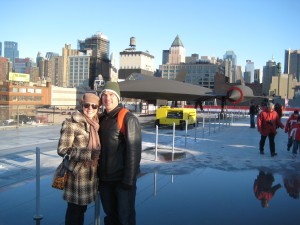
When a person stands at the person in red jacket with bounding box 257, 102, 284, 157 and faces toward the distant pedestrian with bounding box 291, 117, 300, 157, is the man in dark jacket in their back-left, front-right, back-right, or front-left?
back-right

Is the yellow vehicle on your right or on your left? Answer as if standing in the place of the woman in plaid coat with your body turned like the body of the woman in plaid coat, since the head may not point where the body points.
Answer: on your left

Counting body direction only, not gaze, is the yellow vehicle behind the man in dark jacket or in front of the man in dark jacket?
behind

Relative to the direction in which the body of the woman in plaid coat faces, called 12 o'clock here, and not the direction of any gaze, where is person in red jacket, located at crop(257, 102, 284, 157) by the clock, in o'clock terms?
The person in red jacket is roughly at 9 o'clock from the woman in plaid coat.

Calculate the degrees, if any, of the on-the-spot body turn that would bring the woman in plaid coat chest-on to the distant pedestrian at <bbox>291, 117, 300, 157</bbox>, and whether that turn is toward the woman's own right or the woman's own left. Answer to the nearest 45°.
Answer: approximately 90° to the woman's own left

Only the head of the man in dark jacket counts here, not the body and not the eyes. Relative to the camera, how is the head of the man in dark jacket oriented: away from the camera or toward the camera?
toward the camera

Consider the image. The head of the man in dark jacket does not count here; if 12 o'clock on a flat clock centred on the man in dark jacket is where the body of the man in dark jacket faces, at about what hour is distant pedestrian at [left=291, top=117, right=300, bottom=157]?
The distant pedestrian is roughly at 6 o'clock from the man in dark jacket.

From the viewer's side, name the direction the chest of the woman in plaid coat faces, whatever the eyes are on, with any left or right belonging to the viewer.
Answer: facing the viewer and to the right of the viewer

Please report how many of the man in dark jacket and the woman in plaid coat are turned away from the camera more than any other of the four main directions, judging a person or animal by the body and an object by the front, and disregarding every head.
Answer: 0

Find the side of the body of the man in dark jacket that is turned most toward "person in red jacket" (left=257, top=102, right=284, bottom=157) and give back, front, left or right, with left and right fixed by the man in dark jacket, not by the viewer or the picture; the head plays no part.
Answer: back

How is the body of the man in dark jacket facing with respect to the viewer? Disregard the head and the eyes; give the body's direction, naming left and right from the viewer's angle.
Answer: facing the viewer and to the left of the viewer
